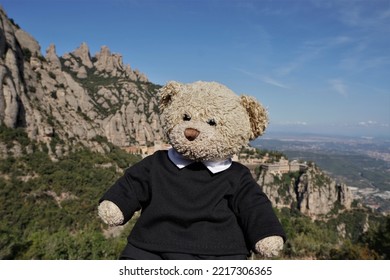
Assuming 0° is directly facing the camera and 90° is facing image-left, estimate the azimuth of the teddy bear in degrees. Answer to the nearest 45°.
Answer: approximately 0°
